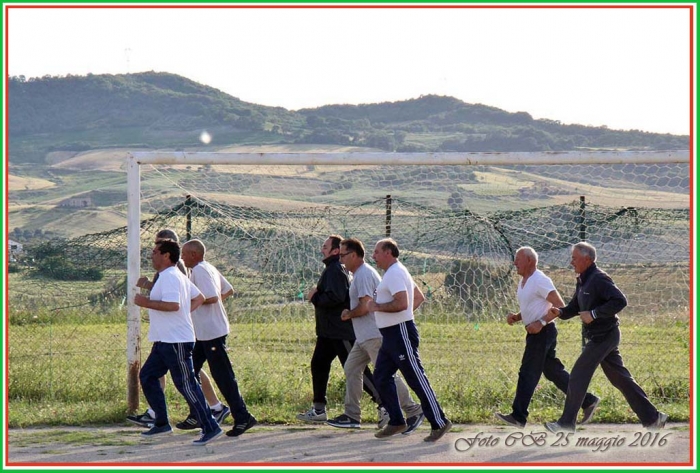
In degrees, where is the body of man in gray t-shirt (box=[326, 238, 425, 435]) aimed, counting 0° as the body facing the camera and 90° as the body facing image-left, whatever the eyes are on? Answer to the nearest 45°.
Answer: approximately 90°

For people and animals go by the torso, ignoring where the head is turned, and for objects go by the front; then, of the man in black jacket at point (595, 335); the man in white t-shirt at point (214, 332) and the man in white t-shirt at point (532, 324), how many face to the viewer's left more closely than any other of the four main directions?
3

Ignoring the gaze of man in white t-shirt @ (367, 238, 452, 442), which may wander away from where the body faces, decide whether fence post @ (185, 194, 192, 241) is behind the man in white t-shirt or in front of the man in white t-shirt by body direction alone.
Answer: in front

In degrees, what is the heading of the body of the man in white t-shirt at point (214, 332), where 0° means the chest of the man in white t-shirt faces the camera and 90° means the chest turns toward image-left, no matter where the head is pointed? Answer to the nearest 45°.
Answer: approximately 90°

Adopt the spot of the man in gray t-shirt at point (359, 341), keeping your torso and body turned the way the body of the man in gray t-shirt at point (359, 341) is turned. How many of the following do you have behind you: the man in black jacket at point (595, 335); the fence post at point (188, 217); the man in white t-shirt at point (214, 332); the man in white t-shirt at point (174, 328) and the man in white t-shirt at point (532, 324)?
2

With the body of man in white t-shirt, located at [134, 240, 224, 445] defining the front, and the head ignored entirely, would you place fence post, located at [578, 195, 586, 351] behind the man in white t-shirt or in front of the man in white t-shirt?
behind

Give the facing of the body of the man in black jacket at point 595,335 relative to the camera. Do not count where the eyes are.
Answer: to the viewer's left

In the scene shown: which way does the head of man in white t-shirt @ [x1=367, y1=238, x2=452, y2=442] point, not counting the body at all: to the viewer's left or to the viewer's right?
to the viewer's left

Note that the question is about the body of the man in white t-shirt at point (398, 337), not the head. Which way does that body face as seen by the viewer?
to the viewer's left

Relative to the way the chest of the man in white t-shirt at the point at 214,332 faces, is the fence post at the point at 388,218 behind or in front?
behind

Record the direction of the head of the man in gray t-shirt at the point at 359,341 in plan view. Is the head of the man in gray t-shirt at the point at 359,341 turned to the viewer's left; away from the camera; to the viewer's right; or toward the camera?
to the viewer's left

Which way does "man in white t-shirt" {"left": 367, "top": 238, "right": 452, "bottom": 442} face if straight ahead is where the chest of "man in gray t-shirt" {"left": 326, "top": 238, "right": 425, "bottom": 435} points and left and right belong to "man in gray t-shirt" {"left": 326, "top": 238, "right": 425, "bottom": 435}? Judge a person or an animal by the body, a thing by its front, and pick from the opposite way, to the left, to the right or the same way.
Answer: the same way

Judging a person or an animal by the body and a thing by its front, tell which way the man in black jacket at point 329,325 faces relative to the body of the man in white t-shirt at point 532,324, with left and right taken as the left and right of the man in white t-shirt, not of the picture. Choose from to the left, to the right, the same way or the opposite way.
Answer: the same way

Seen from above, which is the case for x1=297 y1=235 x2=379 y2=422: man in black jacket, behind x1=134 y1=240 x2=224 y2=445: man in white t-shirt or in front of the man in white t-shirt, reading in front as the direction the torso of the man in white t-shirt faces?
behind

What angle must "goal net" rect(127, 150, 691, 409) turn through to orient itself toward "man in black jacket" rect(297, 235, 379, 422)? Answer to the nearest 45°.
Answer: approximately 45° to its right

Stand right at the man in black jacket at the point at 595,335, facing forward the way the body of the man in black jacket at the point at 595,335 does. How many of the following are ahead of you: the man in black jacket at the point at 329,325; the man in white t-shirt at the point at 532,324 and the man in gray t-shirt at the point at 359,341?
3

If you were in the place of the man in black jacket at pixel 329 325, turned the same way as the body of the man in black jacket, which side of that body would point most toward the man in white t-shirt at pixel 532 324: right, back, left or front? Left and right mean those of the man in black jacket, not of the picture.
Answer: back

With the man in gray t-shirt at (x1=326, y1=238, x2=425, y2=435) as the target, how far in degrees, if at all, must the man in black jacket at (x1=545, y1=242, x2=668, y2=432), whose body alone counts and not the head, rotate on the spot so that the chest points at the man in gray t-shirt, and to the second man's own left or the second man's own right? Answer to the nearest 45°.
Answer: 0° — they already face them

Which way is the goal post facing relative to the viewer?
toward the camera

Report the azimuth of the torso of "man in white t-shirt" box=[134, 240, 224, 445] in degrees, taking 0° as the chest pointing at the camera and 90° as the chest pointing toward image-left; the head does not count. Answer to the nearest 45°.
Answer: approximately 90°

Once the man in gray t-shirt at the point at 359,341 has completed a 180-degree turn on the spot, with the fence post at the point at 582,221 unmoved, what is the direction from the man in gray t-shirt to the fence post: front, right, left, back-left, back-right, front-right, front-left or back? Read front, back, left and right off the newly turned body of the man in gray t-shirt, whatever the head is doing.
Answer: front-left

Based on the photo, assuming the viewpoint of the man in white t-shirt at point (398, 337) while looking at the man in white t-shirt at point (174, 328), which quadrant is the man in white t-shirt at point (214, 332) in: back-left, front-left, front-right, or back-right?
front-right

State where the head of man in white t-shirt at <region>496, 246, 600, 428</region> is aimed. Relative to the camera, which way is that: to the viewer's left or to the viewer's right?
to the viewer's left

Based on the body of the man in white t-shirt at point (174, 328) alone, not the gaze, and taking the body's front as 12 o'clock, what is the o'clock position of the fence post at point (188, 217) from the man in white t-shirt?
The fence post is roughly at 3 o'clock from the man in white t-shirt.
